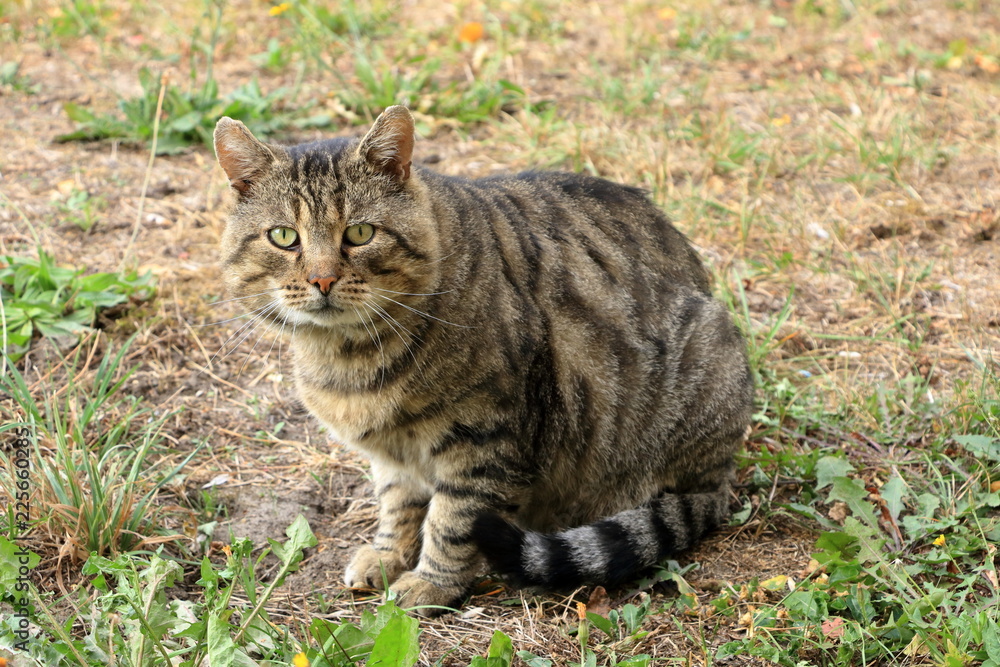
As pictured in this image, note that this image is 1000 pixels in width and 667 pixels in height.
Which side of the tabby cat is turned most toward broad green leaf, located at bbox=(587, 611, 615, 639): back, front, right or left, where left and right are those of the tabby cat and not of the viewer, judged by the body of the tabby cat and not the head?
left

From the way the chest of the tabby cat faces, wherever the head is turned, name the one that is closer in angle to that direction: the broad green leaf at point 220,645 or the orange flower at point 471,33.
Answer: the broad green leaf

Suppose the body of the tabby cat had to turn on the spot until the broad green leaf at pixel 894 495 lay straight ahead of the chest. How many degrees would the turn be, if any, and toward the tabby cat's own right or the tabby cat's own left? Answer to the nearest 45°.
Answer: approximately 135° to the tabby cat's own left

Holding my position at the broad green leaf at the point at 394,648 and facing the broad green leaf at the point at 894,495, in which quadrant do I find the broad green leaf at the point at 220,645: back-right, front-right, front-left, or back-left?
back-left

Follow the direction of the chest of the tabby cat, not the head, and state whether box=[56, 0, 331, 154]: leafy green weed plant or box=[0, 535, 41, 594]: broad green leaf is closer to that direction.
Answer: the broad green leaf

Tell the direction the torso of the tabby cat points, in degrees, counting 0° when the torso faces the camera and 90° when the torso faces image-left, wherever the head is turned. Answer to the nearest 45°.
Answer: approximately 45°

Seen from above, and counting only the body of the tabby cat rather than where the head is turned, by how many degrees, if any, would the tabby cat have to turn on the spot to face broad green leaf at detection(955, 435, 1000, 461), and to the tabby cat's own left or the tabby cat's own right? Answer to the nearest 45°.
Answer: approximately 135° to the tabby cat's own left

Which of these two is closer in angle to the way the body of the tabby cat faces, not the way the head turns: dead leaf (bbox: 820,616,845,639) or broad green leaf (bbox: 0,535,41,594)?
the broad green leaf

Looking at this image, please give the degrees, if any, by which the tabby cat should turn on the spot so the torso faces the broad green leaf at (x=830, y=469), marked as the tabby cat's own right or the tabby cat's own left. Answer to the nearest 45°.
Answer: approximately 135° to the tabby cat's own left
